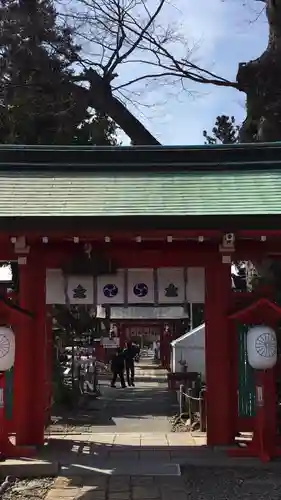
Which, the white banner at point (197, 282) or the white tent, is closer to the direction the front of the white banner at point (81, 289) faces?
the white banner

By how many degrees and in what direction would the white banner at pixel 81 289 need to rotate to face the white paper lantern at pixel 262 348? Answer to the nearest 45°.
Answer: approximately 45° to its left

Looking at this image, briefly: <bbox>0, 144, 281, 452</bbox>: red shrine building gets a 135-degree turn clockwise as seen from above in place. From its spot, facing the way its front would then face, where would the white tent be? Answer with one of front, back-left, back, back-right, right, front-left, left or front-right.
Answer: front-right

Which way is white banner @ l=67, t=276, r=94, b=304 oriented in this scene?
toward the camera

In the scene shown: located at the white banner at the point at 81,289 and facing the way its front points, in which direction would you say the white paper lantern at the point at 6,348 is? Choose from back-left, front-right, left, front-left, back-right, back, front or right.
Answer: front-right

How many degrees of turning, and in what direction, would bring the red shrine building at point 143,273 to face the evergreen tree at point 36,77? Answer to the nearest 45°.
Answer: approximately 180°

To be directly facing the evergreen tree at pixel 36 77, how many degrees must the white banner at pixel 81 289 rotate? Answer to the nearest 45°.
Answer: approximately 180°

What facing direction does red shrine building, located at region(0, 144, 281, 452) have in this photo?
toward the camera

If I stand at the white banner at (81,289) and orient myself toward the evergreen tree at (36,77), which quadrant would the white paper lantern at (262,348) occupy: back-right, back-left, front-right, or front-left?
back-right
